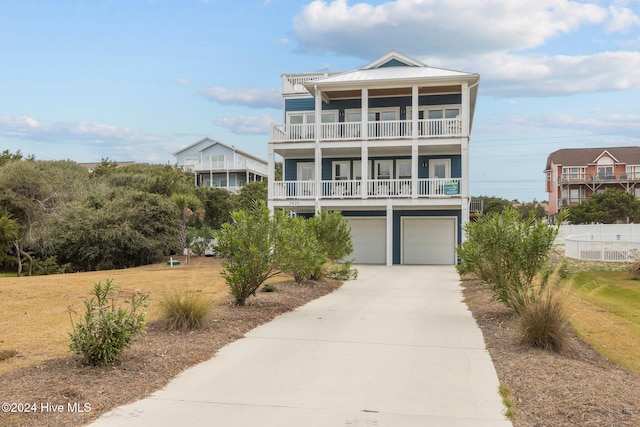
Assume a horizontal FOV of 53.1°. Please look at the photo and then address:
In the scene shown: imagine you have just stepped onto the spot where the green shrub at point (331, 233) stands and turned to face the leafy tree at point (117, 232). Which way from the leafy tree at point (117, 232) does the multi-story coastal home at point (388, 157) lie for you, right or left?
right

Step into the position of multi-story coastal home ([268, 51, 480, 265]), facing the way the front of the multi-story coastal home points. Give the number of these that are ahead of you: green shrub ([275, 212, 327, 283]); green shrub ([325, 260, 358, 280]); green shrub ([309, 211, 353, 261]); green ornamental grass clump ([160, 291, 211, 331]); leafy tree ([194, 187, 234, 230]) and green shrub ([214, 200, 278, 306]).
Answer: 5

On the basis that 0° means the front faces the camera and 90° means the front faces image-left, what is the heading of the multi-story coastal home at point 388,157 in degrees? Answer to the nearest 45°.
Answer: approximately 0°

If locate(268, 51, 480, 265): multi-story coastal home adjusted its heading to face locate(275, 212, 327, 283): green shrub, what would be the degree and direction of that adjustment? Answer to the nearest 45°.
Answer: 0° — it already faces it

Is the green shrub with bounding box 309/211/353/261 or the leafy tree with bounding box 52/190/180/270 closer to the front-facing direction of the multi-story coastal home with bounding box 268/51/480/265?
the green shrub

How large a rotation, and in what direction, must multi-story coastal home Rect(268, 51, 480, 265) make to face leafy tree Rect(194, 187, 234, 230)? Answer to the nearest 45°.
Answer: approximately 135° to its right

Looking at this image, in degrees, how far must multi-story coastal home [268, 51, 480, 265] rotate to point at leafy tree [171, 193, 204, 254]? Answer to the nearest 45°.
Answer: approximately 90° to its right

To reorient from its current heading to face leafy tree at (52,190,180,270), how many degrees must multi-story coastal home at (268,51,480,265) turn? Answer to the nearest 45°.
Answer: approximately 90° to its right

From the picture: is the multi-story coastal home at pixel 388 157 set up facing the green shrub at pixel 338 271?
yes

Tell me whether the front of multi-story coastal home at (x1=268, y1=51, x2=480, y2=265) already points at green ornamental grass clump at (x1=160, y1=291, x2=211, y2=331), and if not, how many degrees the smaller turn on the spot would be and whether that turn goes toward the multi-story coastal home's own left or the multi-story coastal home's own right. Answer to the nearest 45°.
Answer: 0° — it already faces it

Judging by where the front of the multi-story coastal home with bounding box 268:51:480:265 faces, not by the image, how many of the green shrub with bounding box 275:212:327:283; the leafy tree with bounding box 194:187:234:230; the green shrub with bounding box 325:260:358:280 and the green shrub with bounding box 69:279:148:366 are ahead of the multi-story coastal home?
3
